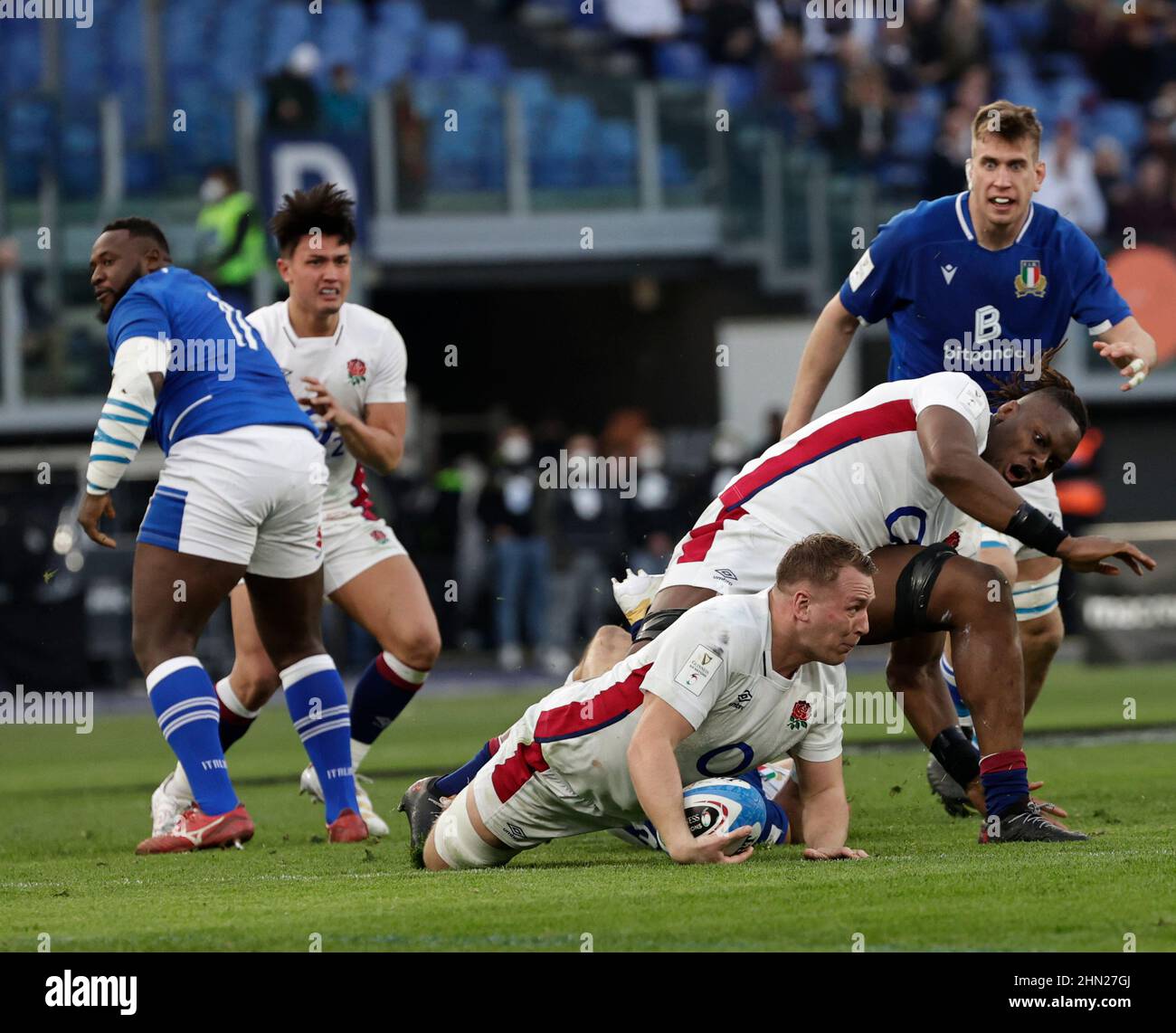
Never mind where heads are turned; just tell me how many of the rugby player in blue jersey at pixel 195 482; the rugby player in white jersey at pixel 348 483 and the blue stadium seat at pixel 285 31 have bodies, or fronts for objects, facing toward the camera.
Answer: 2

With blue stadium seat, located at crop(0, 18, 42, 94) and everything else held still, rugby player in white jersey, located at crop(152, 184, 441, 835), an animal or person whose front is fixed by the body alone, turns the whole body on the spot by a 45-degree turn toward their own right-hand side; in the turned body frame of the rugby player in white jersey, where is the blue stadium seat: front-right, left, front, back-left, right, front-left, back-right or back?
back-right

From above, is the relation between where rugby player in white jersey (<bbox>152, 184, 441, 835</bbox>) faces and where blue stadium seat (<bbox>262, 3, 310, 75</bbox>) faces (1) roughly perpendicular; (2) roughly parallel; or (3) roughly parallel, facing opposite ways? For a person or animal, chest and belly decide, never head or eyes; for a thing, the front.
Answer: roughly parallel

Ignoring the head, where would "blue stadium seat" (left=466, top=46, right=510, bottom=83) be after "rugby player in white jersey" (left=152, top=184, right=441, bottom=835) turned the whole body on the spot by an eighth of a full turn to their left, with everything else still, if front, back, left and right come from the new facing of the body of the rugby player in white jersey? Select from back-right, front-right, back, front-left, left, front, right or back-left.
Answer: back-left

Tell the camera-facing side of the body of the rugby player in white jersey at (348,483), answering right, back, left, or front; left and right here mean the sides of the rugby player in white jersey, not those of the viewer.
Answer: front

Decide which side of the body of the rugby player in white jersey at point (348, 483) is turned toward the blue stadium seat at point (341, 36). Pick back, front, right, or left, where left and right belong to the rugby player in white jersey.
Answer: back

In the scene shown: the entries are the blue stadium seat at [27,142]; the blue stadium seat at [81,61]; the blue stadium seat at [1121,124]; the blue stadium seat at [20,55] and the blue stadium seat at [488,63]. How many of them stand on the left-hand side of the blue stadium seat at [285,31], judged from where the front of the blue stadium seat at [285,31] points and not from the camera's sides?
2

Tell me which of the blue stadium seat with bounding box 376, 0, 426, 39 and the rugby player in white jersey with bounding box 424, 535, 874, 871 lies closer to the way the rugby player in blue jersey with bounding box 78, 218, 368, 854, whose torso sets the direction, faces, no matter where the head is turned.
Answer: the blue stadium seat

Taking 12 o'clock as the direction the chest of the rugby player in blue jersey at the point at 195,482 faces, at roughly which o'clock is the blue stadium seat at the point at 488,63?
The blue stadium seat is roughly at 2 o'clock from the rugby player in blue jersey.

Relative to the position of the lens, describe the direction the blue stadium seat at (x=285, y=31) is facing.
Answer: facing the viewer

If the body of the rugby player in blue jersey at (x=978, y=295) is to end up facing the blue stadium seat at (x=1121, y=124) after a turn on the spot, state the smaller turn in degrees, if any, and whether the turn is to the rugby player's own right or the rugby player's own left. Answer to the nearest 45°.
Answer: approximately 180°

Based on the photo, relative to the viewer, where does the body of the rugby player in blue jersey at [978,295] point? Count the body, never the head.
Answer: toward the camera

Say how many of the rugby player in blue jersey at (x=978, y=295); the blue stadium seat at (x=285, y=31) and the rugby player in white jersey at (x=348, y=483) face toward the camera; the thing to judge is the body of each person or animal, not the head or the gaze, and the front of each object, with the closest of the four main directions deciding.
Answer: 3

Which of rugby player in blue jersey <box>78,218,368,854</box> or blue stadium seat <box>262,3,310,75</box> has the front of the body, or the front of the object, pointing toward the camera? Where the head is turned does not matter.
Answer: the blue stadium seat

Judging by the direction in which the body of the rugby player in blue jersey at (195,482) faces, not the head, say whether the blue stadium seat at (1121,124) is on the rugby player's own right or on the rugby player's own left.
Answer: on the rugby player's own right

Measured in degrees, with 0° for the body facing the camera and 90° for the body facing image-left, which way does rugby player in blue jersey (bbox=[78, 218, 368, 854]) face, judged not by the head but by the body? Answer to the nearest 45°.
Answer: approximately 135°
